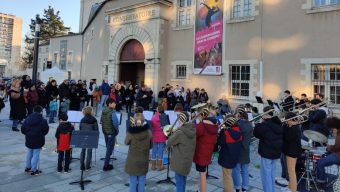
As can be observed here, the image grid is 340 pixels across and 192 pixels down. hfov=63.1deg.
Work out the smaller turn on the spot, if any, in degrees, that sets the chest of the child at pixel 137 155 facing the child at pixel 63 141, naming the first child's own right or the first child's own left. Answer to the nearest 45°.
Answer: approximately 45° to the first child's own left

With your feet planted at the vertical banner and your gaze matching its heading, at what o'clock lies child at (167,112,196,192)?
The child is roughly at 12 o'clock from the vertical banner.

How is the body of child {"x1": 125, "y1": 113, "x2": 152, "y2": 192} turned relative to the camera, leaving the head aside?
away from the camera

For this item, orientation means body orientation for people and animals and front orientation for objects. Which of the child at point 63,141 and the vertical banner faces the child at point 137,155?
the vertical banner

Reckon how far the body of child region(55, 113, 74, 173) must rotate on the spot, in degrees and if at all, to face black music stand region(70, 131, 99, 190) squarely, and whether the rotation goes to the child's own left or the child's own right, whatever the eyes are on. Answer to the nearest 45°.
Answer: approximately 180°

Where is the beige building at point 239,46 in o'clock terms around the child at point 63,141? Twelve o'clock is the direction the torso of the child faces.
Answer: The beige building is roughly at 2 o'clock from the child.

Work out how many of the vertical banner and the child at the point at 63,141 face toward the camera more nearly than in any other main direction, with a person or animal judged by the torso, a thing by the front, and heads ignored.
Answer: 1

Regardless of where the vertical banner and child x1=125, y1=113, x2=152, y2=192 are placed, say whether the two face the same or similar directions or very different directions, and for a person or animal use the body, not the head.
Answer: very different directions

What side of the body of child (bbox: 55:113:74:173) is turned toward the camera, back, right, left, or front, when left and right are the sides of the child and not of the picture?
back
